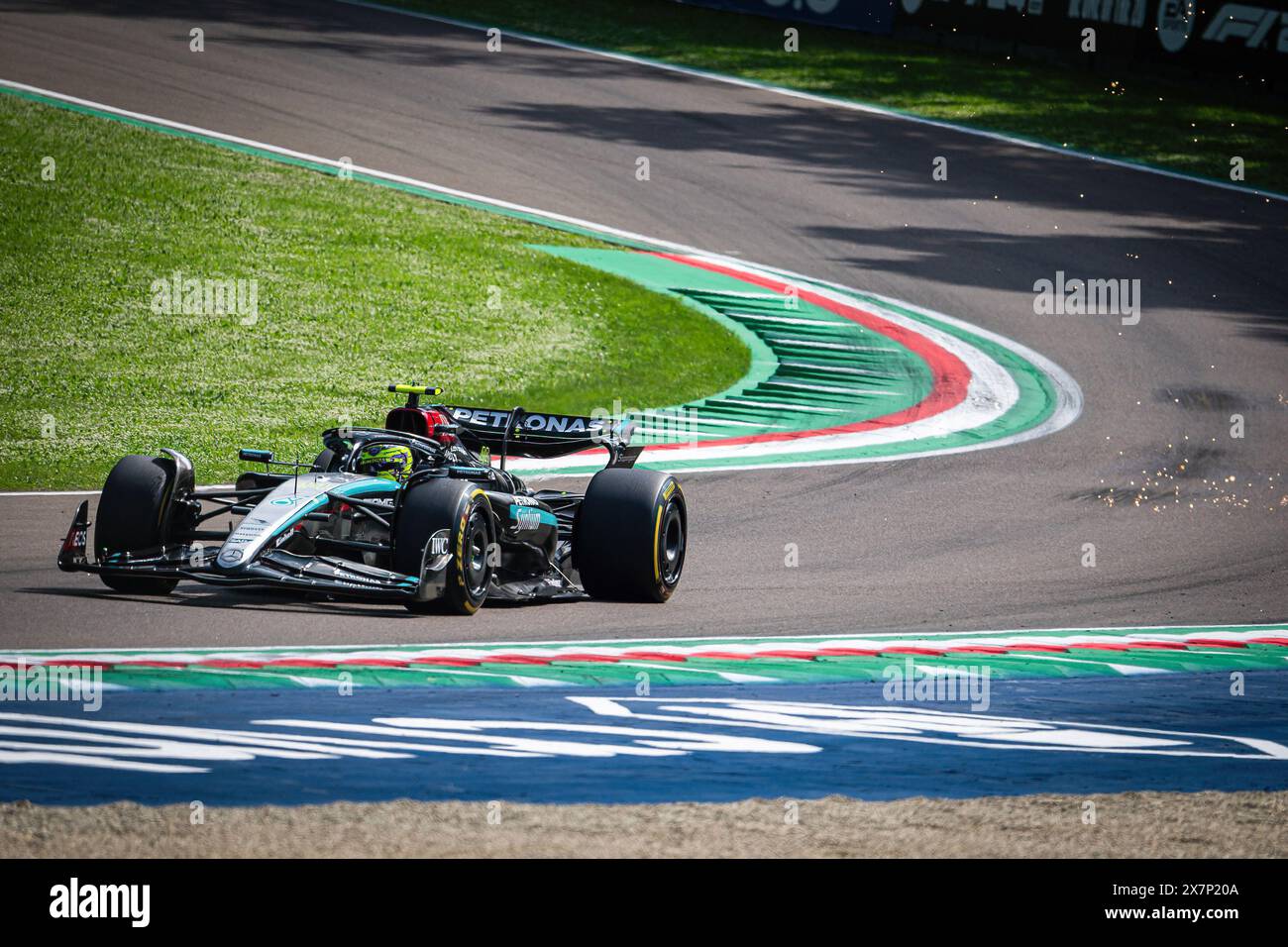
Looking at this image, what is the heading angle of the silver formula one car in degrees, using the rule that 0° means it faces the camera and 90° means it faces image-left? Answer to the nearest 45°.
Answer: approximately 45°
